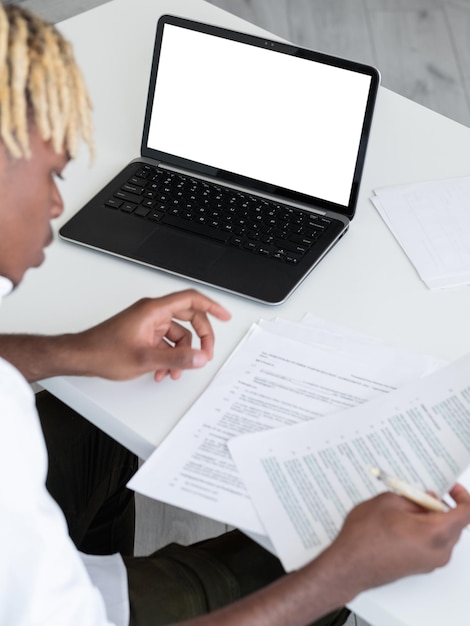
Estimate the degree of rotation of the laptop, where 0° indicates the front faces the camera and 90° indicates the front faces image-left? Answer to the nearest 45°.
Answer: approximately 45°

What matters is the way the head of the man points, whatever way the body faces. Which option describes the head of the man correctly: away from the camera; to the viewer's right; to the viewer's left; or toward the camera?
to the viewer's right
